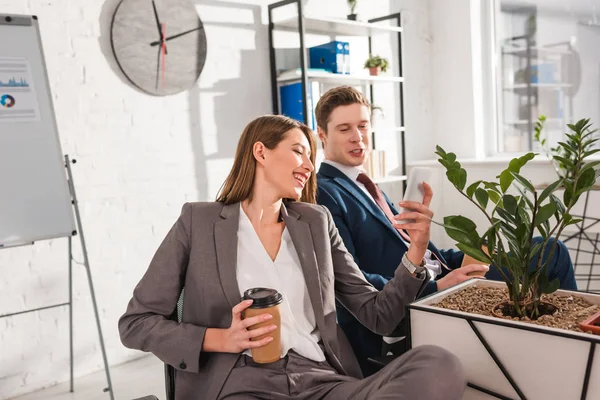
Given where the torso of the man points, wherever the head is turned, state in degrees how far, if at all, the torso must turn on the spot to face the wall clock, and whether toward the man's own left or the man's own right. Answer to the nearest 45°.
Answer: approximately 180°

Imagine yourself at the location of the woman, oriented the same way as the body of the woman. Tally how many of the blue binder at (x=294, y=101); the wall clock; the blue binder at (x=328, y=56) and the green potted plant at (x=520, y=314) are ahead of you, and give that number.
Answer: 1

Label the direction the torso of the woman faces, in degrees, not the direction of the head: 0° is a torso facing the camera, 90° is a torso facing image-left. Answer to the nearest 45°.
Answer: approximately 315°

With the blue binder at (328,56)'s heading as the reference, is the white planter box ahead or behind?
ahead

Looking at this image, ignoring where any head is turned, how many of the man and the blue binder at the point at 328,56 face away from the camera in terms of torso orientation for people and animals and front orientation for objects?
0

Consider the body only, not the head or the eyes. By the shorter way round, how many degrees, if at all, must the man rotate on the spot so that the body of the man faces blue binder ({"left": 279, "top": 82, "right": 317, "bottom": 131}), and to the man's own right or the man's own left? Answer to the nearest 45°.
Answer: approximately 135° to the man's own left

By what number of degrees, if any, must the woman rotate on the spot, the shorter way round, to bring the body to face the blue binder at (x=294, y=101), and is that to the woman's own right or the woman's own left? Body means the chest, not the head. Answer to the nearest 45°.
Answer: approximately 135° to the woman's own left

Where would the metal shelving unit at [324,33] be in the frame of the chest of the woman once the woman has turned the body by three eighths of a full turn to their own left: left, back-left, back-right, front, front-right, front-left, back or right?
front

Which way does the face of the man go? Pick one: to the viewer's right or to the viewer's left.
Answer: to the viewer's right

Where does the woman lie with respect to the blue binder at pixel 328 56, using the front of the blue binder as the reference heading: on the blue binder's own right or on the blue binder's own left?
on the blue binder's own right

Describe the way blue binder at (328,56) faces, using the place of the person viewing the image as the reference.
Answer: facing the viewer and to the right of the viewer
